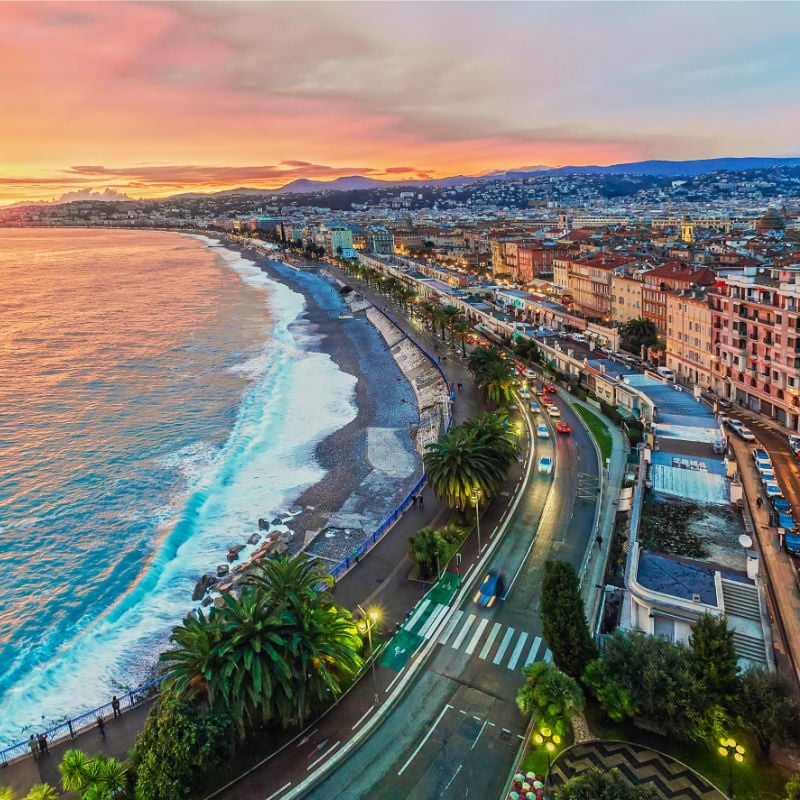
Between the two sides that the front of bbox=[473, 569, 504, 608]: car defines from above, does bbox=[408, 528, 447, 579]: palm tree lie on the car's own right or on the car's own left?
on the car's own right

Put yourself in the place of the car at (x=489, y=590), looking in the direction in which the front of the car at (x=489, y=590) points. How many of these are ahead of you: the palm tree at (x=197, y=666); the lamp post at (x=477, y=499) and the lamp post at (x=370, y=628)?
2

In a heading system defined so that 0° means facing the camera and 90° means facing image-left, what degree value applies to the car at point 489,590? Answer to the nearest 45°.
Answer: approximately 45°

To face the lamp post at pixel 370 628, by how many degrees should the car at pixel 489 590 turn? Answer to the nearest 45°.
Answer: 0° — it already faces it

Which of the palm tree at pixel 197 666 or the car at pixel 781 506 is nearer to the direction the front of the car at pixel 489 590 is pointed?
the palm tree

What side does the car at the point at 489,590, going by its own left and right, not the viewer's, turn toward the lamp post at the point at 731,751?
left

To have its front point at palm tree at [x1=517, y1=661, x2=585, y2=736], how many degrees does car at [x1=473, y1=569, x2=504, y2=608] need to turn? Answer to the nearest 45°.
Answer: approximately 45° to its left

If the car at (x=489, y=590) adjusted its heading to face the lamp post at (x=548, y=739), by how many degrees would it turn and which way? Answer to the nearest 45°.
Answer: approximately 45° to its left

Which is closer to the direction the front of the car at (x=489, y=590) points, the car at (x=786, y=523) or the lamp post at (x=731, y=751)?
the lamp post

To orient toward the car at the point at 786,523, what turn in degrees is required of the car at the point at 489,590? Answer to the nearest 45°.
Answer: approximately 135° to its left

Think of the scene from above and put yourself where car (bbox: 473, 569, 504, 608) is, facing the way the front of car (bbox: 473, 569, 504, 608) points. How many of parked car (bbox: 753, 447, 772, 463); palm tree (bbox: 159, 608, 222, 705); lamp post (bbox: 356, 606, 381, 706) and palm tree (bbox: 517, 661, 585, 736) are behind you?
1
